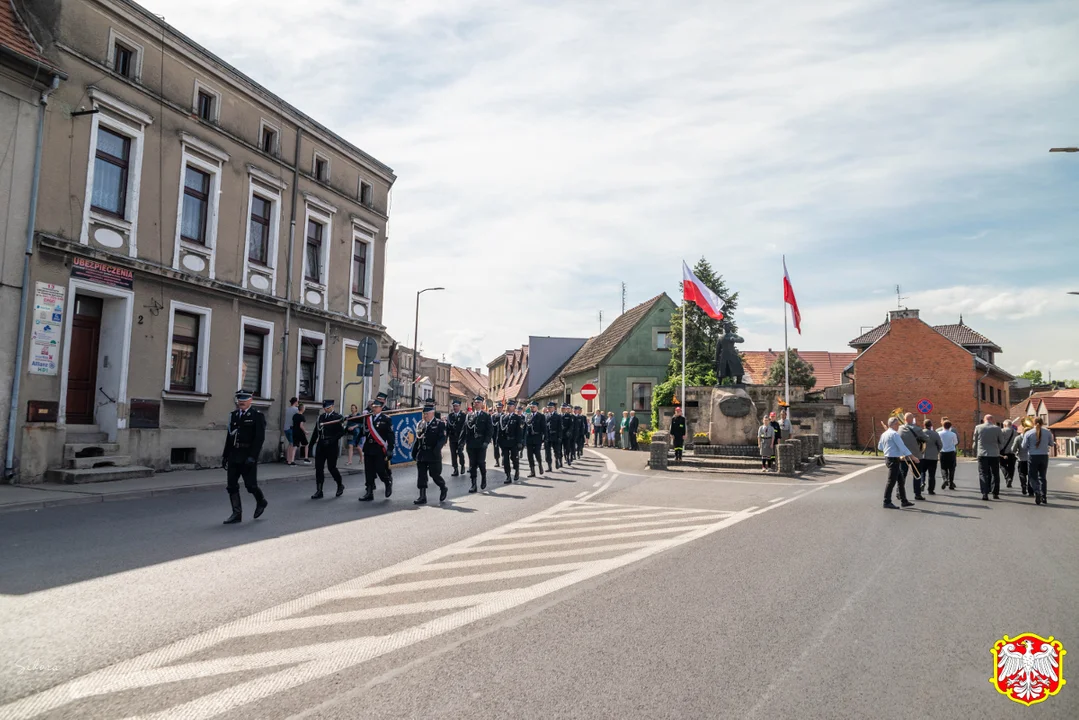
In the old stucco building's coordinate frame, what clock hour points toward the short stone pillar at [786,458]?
The short stone pillar is roughly at 11 o'clock from the old stucco building.

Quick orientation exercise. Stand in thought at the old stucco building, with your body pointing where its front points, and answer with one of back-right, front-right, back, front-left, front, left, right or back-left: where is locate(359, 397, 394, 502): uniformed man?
front

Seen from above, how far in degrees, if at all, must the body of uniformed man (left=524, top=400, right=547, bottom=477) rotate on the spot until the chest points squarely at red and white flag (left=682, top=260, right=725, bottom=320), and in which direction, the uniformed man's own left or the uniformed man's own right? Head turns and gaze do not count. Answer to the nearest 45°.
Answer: approximately 180°

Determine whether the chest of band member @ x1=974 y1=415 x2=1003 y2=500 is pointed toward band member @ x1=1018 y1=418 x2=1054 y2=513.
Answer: no

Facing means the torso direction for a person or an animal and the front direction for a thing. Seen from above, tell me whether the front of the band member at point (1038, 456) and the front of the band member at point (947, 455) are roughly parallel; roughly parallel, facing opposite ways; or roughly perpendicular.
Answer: roughly parallel

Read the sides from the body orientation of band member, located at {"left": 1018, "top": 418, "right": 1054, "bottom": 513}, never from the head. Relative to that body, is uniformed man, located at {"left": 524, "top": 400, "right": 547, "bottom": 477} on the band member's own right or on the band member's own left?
on the band member's own left

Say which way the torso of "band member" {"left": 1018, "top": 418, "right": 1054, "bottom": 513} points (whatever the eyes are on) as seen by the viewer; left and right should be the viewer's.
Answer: facing away from the viewer

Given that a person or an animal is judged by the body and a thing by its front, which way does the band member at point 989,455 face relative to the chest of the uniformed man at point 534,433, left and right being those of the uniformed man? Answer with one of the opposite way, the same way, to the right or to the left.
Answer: the opposite way

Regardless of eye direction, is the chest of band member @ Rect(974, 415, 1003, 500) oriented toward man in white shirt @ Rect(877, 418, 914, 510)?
no

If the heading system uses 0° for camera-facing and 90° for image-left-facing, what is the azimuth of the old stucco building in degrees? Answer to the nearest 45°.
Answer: approximately 315°

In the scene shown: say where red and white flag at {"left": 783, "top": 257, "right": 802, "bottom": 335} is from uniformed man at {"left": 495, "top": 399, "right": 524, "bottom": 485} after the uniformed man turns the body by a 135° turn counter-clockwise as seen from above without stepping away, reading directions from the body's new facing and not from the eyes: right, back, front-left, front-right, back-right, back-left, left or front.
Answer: front-left

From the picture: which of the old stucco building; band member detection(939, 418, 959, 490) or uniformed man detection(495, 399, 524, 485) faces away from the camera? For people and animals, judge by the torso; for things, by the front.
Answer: the band member

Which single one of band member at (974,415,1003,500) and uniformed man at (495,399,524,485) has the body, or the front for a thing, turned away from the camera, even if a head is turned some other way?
the band member

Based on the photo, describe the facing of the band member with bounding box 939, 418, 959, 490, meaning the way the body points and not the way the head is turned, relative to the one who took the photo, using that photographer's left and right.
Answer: facing away from the viewer

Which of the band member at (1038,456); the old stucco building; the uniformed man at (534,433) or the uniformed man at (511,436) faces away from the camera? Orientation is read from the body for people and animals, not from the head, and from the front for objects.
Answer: the band member

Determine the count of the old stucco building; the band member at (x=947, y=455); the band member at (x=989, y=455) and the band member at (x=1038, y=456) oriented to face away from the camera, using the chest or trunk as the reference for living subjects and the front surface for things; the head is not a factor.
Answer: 3

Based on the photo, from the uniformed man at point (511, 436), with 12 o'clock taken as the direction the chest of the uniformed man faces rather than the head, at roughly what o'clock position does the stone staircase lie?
The stone staircase is roughly at 1 o'clock from the uniformed man.

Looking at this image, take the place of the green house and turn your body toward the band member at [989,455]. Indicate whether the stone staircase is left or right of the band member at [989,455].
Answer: right

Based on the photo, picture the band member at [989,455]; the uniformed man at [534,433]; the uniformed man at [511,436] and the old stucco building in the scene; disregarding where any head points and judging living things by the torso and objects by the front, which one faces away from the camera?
the band member

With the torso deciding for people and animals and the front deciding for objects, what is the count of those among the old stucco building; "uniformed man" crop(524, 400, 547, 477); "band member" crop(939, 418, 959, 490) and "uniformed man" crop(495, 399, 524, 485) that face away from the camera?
1

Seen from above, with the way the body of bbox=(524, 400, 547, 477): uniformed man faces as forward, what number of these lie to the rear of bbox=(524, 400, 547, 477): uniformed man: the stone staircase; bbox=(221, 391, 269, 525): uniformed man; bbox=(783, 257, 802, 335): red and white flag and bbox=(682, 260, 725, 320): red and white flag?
2

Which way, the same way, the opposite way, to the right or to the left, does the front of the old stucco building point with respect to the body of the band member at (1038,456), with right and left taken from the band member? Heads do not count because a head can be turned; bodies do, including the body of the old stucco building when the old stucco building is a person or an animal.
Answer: to the right

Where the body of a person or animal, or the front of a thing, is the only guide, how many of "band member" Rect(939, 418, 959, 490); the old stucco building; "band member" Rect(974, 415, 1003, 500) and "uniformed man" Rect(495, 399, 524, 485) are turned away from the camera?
2
